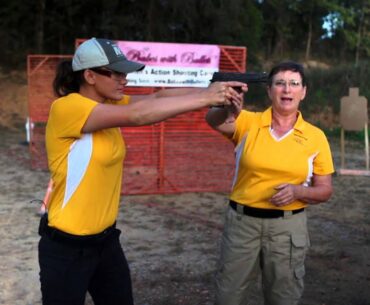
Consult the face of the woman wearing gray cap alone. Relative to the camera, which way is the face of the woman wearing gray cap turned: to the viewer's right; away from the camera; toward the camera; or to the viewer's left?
to the viewer's right

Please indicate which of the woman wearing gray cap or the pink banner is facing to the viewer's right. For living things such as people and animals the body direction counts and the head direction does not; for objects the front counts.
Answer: the woman wearing gray cap

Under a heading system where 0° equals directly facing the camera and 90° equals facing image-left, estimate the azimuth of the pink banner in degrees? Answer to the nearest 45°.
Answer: approximately 0°

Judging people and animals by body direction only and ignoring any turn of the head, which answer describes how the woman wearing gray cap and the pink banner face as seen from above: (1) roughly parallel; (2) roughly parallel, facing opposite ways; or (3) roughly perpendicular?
roughly perpendicular

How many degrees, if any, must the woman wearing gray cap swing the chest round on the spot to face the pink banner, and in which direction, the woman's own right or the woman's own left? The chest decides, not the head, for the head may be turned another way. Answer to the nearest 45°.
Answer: approximately 90° to the woman's own left

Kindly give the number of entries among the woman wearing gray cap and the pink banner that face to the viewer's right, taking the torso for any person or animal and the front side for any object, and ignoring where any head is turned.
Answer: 1

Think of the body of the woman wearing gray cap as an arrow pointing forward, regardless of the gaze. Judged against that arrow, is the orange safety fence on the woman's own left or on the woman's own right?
on the woman's own left

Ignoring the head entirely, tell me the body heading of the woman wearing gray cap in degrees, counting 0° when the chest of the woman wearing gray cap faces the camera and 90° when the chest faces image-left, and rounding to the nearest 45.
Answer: approximately 270°

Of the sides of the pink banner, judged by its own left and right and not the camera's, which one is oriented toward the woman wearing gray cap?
front
